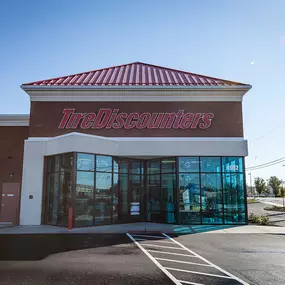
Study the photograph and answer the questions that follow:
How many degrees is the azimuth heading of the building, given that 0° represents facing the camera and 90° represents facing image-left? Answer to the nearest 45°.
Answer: approximately 0°
